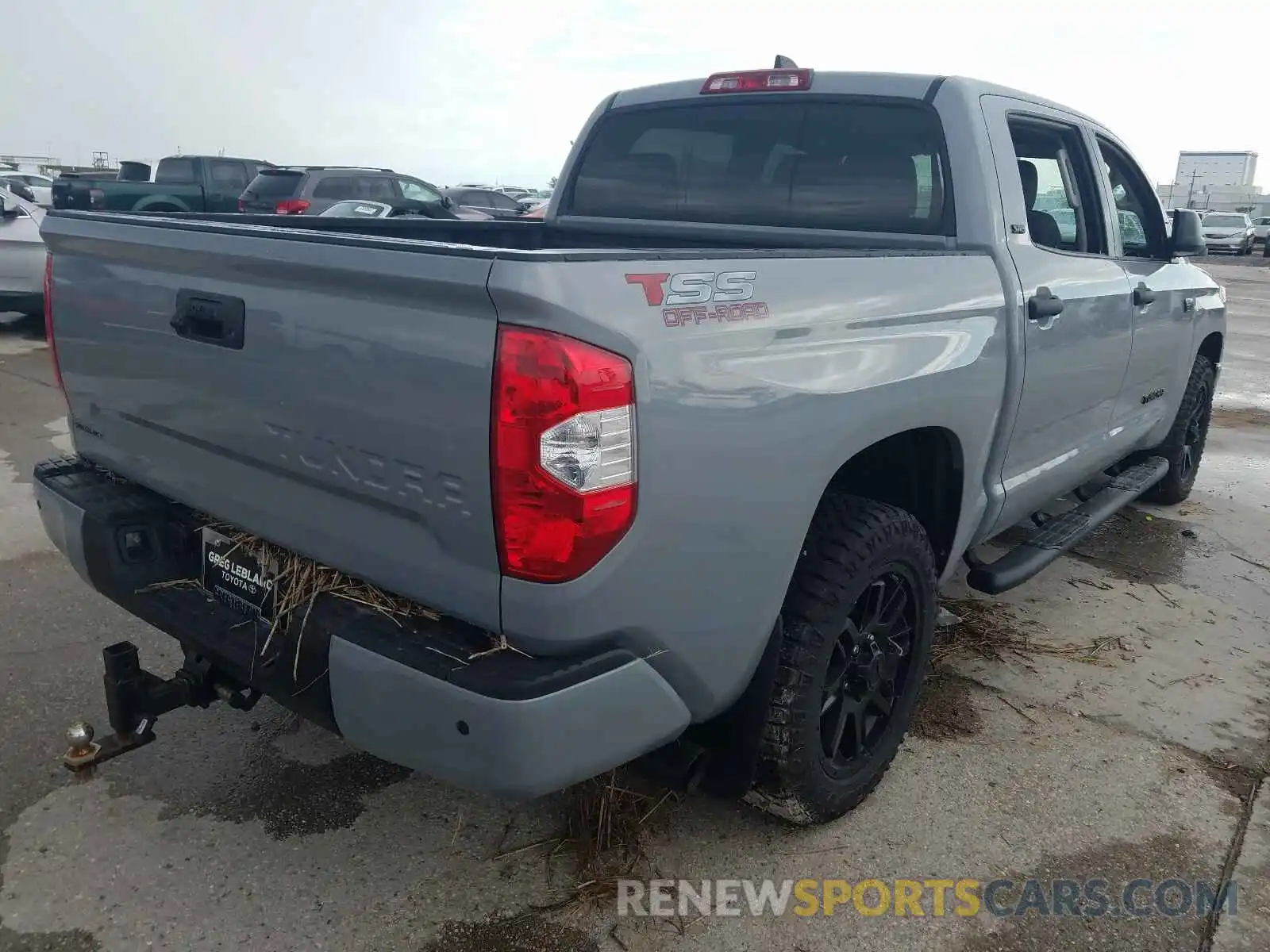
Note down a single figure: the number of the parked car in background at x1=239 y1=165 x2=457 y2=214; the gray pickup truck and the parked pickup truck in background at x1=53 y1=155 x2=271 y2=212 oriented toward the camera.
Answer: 0

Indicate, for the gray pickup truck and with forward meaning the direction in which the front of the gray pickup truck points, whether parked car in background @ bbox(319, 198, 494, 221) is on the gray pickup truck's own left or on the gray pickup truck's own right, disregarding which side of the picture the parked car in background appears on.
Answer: on the gray pickup truck's own left

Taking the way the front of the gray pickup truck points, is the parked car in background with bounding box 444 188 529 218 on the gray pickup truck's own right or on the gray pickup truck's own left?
on the gray pickup truck's own left

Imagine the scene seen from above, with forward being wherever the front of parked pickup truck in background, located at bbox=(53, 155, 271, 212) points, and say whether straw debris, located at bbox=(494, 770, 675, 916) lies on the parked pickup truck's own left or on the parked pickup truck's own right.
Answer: on the parked pickup truck's own right

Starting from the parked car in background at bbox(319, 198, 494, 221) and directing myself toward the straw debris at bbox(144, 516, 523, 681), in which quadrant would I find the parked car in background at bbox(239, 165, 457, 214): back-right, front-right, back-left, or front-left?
back-right

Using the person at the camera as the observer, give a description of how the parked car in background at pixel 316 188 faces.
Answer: facing away from the viewer and to the right of the viewer

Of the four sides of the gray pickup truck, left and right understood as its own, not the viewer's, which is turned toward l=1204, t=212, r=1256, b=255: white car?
front

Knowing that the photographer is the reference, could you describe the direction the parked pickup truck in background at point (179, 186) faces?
facing away from the viewer and to the right of the viewer

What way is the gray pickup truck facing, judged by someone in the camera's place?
facing away from the viewer and to the right of the viewer

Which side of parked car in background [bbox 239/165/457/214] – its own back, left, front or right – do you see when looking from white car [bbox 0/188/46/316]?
back

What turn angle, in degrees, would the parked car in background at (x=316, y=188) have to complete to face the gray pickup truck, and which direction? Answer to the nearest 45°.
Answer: approximately 135° to its right
